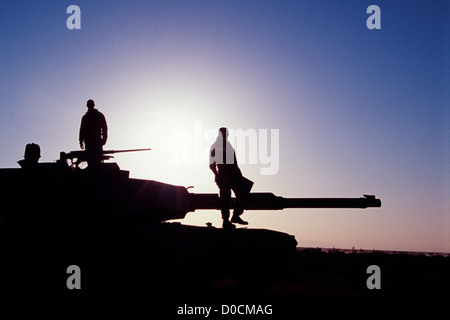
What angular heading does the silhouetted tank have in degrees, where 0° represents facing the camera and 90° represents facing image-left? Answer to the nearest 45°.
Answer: approximately 270°
